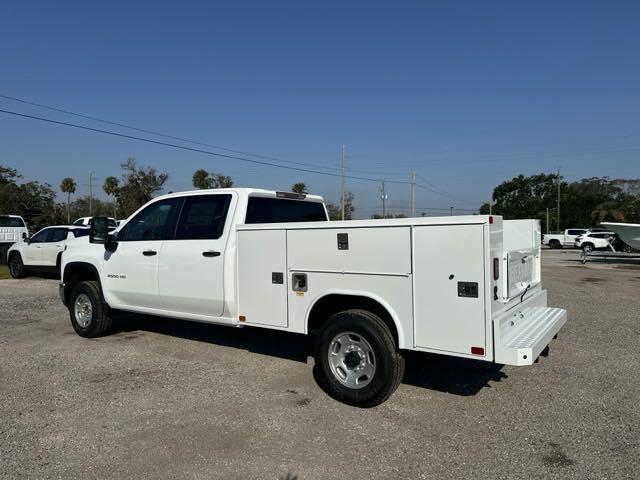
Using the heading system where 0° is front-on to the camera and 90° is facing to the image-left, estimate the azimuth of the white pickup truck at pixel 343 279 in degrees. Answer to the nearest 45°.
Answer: approximately 135°

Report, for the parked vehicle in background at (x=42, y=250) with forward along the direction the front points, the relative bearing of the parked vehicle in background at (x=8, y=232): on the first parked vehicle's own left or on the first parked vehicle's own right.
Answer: on the first parked vehicle's own right

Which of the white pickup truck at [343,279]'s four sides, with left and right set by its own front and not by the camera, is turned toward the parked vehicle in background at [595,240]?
right

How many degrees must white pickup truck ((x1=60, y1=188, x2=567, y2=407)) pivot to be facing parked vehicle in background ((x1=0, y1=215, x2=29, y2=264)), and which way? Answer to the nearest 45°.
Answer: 0° — it already faces it

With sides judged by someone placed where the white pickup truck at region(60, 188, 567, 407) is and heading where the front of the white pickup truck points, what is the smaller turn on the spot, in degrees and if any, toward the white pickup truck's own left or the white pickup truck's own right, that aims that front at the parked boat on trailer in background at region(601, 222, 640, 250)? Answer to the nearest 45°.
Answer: approximately 90° to the white pickup truck's own right

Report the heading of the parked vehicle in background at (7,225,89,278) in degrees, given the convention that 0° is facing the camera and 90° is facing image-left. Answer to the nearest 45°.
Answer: approximately 90°

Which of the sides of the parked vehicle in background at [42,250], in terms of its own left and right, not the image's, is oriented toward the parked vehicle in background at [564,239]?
back

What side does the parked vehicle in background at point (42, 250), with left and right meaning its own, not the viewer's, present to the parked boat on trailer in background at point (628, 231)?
back

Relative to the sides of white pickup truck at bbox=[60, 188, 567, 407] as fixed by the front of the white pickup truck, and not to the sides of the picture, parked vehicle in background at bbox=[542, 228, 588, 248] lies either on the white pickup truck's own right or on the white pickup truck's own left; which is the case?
on the white pickup truck's own right
